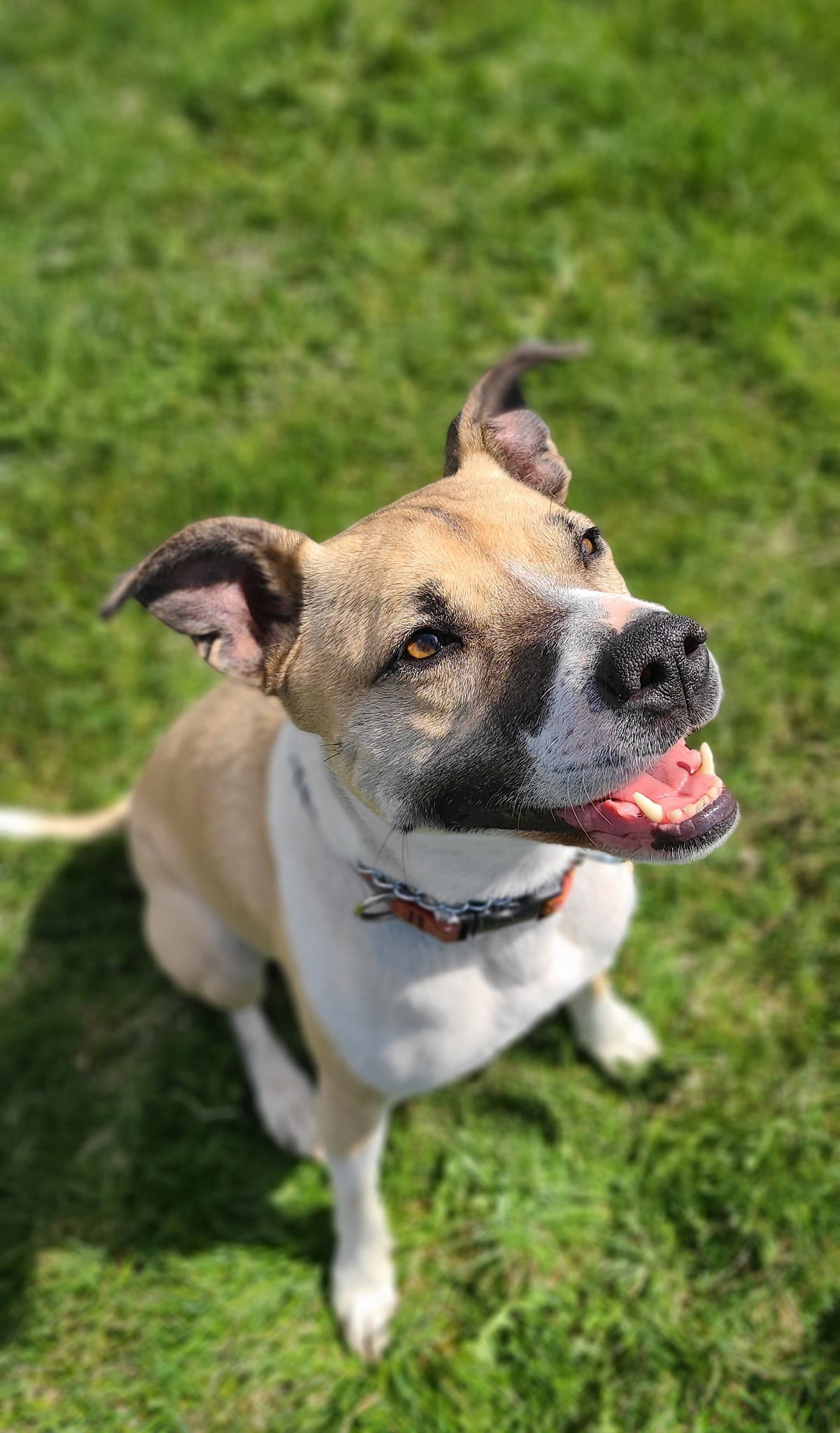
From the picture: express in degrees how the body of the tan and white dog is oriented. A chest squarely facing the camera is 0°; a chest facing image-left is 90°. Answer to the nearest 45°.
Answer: approximately 315°
